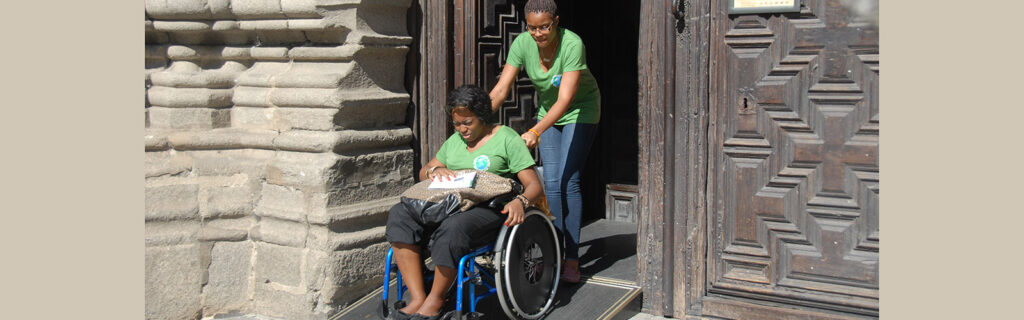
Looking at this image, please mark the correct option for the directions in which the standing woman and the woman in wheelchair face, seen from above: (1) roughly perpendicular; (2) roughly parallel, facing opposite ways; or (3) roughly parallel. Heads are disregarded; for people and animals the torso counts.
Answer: roughly parallel

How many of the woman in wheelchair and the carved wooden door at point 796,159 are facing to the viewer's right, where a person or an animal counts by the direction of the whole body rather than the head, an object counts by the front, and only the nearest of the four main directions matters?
0

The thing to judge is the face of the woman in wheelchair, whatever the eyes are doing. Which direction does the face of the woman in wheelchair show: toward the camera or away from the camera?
toward the camera

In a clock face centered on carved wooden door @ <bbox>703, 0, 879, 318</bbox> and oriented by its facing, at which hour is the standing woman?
The standing woman is roughly at 3 o'clock from the carved wooden door.

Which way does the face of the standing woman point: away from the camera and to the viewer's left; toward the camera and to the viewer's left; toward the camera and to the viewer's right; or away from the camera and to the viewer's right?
toward the camera and to the viewer's left

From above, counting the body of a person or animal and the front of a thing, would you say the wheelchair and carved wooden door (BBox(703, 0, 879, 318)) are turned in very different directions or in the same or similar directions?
same or similar directions

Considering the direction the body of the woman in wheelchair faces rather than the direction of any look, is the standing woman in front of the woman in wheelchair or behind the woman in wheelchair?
behind

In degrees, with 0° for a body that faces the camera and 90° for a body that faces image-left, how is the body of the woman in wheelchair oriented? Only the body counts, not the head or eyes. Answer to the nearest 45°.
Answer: approximately 45°

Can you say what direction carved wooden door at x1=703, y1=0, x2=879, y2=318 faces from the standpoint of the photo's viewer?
facing the viewer

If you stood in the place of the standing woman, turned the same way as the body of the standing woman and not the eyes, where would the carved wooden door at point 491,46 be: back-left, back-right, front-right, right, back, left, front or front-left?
right

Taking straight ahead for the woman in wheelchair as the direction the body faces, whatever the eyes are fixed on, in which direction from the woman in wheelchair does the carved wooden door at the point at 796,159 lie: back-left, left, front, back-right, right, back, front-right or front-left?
back-left

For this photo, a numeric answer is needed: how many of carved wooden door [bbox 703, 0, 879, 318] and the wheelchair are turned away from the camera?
0

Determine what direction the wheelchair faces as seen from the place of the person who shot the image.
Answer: facing the viewer and to the left of the viewer

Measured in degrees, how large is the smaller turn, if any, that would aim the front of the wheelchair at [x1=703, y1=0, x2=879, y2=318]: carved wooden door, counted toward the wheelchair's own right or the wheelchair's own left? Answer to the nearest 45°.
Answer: approximately 135° to the wheelchair's own left
